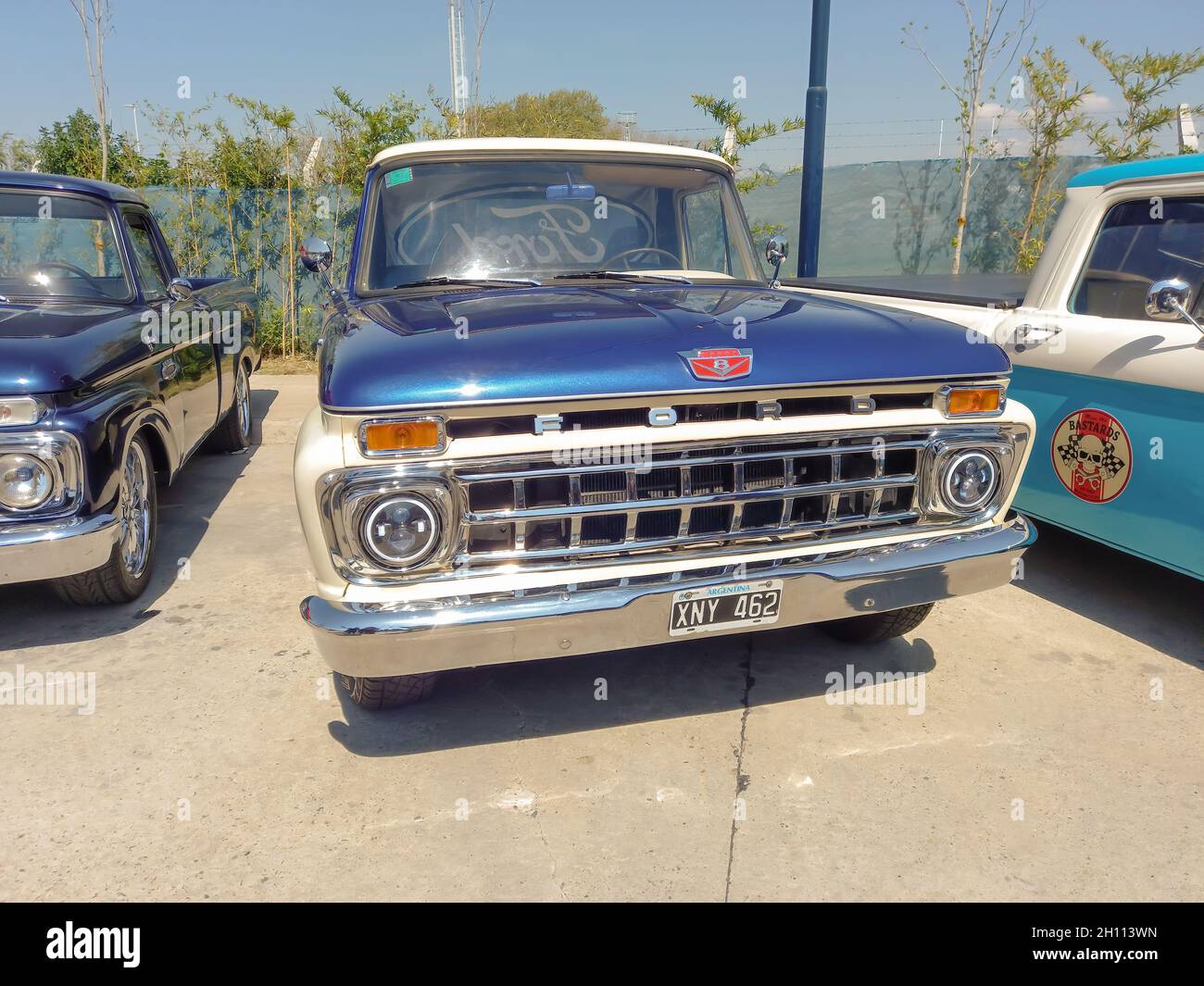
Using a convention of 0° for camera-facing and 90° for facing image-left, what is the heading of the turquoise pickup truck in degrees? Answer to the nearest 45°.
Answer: approximately 315°

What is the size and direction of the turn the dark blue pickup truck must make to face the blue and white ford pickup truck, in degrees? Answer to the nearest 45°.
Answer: approximately 90° to its left

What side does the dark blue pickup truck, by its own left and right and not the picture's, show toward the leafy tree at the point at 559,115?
back

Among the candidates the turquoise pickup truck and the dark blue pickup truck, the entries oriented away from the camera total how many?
0

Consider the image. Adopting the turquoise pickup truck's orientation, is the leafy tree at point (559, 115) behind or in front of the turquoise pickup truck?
behind

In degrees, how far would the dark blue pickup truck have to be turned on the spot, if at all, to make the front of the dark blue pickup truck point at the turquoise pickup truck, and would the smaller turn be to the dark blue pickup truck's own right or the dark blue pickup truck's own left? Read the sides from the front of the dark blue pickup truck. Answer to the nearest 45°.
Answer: approximately 90° to the dark blue pickup truck's own left

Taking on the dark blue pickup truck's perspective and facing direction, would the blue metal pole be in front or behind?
behind

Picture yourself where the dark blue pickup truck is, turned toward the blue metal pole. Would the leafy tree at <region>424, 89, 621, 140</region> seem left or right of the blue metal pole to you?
left

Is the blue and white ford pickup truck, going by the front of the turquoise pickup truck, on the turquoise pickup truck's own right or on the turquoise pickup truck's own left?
on the turquoise pickup truck's own right

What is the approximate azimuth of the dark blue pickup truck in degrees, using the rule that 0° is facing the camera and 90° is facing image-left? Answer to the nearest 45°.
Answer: approximately 45°
